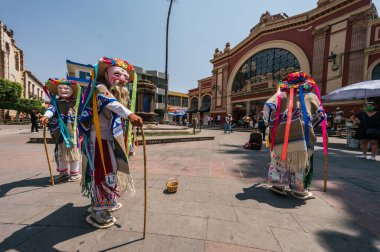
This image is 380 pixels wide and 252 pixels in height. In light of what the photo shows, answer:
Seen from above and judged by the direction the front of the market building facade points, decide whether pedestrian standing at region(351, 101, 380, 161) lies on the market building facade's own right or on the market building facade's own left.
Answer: on the market building facade's own left

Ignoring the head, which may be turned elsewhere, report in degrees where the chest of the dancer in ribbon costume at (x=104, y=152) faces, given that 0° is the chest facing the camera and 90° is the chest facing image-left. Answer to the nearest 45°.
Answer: approximately 315°

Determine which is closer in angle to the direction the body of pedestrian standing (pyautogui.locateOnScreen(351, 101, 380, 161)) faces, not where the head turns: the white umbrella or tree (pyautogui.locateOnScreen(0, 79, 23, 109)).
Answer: the tree

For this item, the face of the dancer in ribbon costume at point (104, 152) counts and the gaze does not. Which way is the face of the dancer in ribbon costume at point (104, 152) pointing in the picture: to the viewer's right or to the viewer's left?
to the viewer's right

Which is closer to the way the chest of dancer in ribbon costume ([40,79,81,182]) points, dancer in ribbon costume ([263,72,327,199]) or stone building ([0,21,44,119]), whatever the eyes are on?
the dancer in ribbon costume

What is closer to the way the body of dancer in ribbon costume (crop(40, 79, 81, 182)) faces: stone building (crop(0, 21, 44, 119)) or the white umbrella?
the white umbrella

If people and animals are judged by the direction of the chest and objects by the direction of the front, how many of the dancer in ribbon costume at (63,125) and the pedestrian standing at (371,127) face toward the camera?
2
